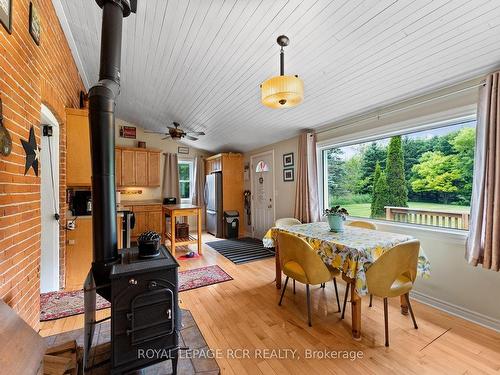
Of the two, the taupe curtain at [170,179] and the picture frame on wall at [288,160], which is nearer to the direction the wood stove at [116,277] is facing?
the picture frame on wall

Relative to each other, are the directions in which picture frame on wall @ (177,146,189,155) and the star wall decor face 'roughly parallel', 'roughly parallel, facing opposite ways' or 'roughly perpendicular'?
roughly perpendicular

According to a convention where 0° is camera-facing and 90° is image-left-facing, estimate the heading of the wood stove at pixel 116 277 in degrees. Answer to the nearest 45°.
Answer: approximately 315°

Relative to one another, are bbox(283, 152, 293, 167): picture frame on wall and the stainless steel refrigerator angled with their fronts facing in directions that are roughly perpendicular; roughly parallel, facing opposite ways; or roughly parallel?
roughly parallel

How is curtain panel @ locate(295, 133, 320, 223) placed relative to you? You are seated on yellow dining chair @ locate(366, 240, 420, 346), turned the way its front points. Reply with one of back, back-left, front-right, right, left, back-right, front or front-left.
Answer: front

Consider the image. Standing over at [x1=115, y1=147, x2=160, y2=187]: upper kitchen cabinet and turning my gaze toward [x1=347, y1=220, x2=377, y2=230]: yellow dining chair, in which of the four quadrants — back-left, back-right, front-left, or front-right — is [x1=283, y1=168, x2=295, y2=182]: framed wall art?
front-left

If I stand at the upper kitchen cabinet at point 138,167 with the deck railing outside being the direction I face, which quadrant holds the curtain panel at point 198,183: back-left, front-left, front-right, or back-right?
front-left

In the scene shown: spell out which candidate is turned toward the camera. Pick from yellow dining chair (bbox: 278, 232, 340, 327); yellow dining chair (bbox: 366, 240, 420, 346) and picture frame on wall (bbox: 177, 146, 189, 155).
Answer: the picture frame on wall

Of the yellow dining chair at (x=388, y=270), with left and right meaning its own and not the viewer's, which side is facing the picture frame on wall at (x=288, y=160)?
front

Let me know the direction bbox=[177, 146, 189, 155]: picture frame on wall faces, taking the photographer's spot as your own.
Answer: facing the viewer

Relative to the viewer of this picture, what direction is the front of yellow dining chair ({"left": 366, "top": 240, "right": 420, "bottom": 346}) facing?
facing away from the viewer and to the left of the viewer

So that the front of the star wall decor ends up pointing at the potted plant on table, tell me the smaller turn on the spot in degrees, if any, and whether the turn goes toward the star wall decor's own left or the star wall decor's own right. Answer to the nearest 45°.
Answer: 0° — it already faces it

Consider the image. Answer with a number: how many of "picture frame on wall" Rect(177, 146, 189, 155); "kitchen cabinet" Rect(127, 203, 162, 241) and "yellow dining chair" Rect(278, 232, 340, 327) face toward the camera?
2

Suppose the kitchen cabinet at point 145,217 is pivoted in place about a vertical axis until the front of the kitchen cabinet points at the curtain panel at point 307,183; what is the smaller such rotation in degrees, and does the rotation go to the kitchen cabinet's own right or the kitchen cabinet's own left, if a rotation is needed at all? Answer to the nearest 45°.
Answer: approximately 45° to the kitchen cabinet's own left

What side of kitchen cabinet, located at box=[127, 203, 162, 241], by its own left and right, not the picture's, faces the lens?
front

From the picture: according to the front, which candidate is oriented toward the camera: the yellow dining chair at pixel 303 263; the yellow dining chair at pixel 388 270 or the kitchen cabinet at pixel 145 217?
the kitchen cabinet
